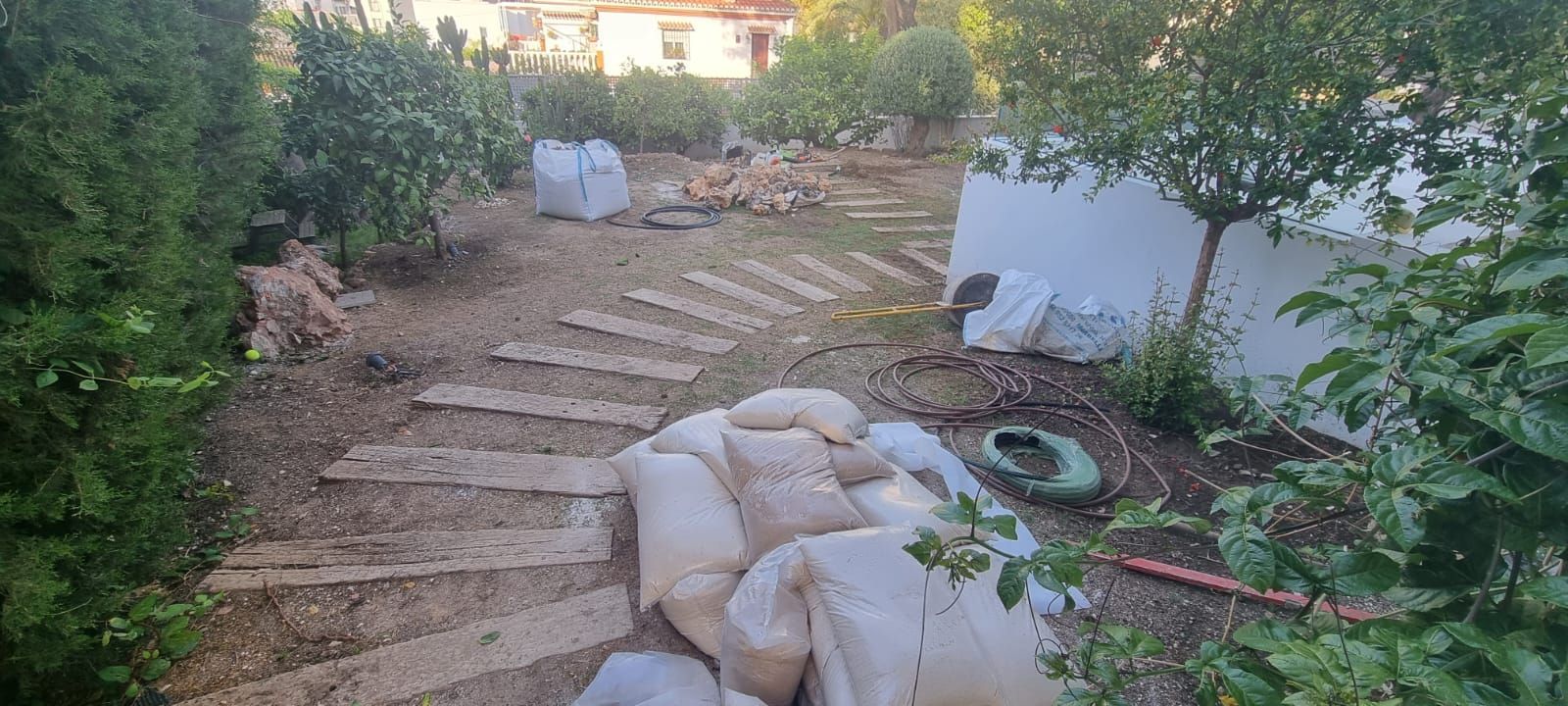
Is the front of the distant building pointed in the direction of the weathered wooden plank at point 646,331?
yes

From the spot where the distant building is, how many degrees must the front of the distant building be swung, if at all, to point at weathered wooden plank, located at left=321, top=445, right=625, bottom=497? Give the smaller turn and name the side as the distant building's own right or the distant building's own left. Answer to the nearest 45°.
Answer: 0° — it already faces it

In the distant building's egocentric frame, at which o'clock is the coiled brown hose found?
The coiled brown hose is roughly at 12 o'clock from the distant building.

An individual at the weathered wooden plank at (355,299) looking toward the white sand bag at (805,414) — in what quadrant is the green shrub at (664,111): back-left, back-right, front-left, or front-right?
back-left

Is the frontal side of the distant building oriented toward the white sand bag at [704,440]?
yes

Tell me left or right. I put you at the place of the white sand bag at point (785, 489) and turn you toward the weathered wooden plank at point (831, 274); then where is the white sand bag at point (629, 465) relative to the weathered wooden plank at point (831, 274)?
left

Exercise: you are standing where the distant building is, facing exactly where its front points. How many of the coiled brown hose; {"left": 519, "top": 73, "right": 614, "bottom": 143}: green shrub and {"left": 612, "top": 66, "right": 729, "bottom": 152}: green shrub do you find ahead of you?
3

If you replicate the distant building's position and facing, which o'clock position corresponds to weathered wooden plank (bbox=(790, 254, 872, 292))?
The weathered wooden plank is roughly at 12 o'clock from the distant building.

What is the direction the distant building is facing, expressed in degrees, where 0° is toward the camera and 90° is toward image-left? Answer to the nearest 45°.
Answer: approximately 0°

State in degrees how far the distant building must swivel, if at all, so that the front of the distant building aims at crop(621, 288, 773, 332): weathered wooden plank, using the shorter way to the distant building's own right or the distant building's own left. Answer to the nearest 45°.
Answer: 0° — it already faces it

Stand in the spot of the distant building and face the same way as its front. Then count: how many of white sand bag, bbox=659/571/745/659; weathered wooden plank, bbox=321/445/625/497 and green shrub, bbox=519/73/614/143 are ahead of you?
3
